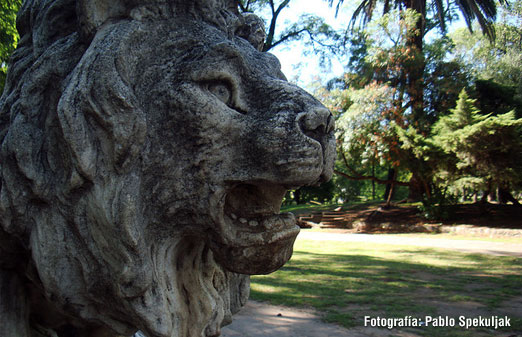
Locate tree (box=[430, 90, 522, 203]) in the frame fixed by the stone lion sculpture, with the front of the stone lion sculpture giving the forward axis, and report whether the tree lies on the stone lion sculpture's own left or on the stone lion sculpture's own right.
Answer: on the stone lion sculpture's own left

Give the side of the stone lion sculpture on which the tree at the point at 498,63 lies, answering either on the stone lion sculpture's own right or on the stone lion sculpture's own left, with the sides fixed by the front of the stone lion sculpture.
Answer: on the stone lion sculpture's own left

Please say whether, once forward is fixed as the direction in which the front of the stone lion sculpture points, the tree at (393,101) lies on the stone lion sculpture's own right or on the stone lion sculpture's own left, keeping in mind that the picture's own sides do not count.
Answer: on the stone lion sculpture's own left

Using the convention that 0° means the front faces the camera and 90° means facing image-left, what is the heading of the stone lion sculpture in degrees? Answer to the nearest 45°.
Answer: approximately 270°
